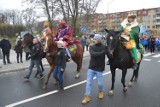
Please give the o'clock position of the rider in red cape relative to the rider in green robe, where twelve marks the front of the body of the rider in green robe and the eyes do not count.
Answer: The rider in red cape is roughly at 2 o'clock from the rider in green robe.

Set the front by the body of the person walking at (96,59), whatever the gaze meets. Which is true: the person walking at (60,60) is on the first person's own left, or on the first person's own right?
on the first person's own right

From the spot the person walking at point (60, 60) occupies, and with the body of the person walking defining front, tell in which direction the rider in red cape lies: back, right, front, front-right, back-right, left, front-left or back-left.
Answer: back-right

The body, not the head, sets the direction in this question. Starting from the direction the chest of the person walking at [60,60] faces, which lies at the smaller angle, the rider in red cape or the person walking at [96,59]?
the person walking

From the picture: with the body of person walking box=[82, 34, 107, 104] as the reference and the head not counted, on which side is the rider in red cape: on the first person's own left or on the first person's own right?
on the first person's own right

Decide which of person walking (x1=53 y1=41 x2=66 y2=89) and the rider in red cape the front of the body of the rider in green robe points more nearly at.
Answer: the person walking

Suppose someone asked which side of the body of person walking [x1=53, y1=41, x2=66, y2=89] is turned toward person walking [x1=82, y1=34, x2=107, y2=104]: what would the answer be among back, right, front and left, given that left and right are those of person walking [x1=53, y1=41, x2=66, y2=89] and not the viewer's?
left

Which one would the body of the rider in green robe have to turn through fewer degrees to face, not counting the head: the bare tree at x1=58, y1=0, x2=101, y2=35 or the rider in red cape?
the rider in red cape

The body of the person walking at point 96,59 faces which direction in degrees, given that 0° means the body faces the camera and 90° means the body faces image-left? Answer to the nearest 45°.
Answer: approximately 45°

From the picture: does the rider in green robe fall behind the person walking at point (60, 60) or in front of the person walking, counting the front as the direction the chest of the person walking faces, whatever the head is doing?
behind
